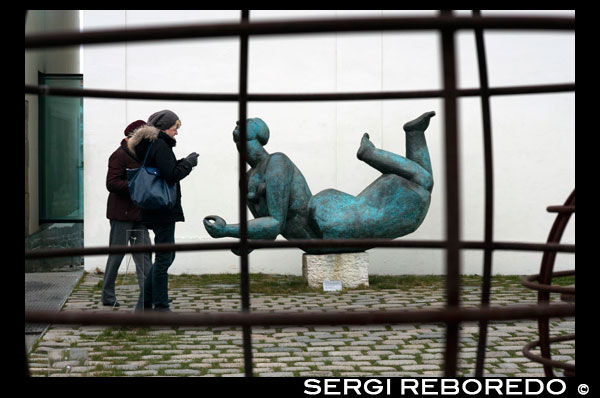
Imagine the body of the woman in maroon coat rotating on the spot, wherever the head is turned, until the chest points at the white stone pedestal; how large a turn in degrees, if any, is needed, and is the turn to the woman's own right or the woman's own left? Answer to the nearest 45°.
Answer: approximately 45° to the woman's own left

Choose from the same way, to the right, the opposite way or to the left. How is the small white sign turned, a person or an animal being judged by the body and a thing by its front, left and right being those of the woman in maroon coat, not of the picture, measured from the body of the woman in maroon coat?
to the right

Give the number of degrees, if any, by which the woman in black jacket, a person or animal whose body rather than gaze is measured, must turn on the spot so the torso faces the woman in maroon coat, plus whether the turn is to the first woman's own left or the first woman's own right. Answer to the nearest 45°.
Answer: approximately 135° to the first woman's own left

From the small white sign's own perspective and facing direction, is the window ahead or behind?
behind

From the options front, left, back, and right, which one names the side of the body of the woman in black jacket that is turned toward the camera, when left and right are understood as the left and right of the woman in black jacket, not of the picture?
right

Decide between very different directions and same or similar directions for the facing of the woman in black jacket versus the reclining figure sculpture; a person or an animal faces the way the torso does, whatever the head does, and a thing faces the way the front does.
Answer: very different directions

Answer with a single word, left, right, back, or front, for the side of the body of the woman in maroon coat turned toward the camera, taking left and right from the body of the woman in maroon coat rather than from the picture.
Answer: right

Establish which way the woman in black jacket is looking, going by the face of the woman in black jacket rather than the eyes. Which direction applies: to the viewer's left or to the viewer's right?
to the viewer's right

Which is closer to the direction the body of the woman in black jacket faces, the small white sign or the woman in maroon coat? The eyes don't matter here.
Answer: the small white sign
